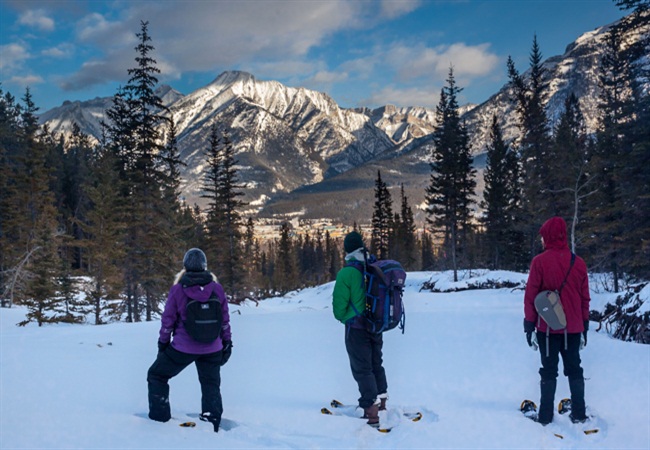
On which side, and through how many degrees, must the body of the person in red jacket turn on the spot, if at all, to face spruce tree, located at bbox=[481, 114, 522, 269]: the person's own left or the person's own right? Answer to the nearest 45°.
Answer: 0° — they already face it

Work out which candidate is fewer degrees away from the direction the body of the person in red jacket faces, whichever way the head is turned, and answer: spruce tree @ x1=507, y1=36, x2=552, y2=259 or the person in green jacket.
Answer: the spruce tree

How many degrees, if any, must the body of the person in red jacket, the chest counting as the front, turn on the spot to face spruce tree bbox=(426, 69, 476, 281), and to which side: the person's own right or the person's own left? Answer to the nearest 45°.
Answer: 0° — they already face it

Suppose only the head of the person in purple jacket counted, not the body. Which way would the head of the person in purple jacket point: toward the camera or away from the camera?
away from the camera

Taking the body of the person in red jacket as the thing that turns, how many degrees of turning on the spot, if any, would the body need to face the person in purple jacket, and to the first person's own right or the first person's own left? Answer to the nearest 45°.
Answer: approximately 135° to the first person's own left

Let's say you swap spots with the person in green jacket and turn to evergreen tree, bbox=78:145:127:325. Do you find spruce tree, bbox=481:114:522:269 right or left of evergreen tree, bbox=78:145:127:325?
right

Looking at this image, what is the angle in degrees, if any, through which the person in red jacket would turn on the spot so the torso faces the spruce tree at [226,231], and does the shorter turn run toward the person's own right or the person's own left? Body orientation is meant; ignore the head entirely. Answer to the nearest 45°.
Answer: approximately 45° to the person's own left

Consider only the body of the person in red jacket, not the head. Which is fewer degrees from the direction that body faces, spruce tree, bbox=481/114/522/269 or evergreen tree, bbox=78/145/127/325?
the spruce tree

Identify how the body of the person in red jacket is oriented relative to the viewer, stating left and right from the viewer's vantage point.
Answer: facing away from the viewer
